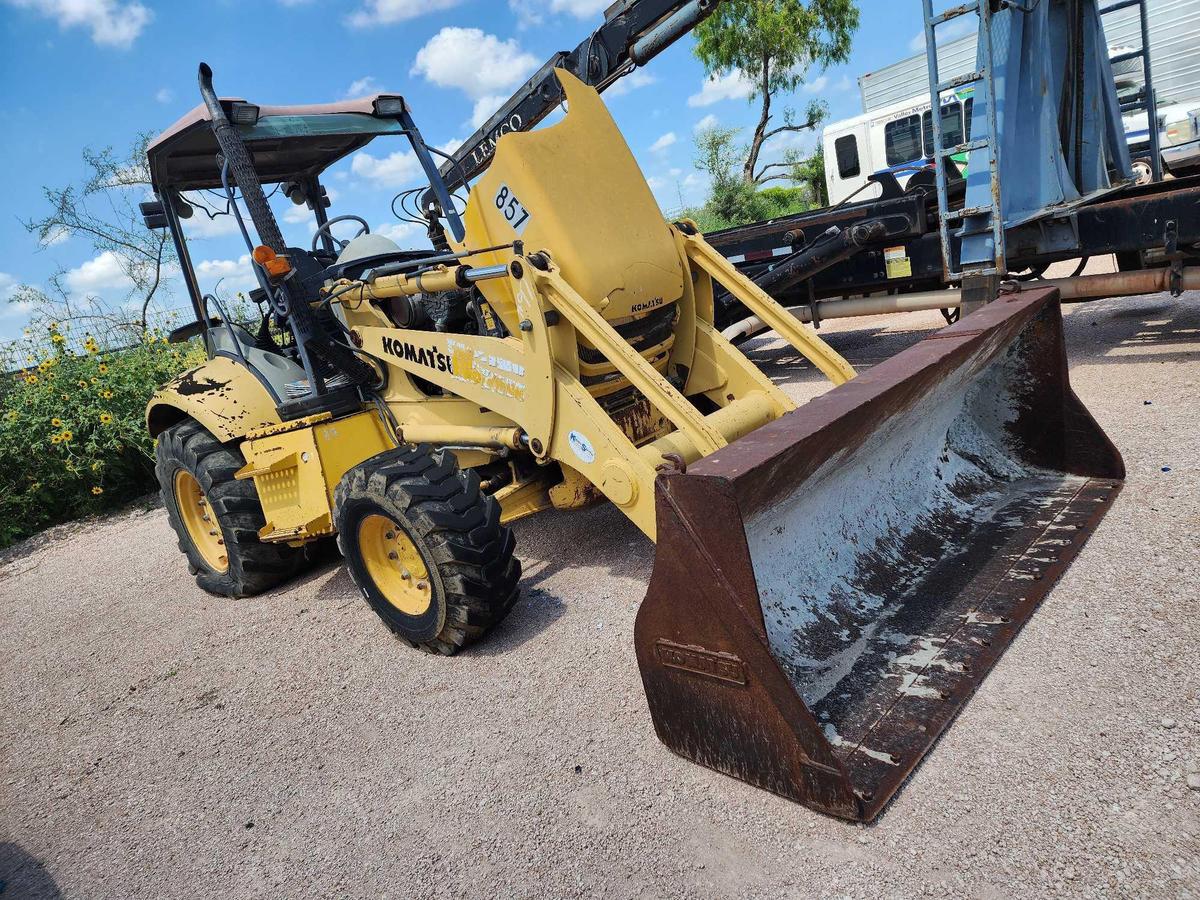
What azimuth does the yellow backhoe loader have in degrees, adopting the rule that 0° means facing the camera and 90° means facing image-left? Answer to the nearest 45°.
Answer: approximately 315°

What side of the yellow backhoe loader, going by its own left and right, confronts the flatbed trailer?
left

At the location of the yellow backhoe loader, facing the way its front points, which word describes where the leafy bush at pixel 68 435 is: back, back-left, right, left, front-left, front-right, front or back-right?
back
